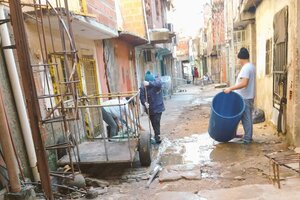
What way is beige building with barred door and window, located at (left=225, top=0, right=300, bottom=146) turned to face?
to the viewer's left

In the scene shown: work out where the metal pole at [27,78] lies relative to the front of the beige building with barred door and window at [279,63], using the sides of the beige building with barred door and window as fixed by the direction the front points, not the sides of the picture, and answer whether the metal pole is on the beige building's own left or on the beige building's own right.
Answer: on the beige building's own left

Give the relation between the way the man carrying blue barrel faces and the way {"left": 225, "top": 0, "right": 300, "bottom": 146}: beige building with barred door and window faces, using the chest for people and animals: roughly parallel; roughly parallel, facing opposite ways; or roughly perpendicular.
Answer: roughly parallel

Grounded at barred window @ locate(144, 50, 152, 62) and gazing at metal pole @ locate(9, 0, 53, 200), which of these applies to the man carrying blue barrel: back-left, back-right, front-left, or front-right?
front-left

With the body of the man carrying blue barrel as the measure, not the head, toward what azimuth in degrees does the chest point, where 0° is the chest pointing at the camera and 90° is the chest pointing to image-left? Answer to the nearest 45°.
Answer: approximately 90°

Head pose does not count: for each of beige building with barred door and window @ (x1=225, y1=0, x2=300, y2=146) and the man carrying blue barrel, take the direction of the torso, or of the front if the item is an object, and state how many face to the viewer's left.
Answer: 2

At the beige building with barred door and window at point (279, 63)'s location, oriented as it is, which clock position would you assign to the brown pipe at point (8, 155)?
The brown pipe is roughly at 10 o'clock from the beige building with barred door and window.

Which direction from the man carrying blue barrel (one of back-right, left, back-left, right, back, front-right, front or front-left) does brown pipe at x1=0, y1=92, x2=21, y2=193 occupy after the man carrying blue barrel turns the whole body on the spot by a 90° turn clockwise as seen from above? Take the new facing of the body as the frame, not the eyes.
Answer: back-left

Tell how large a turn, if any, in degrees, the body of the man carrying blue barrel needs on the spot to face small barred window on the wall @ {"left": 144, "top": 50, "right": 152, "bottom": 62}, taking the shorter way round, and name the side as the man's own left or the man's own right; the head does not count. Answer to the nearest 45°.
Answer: approximately 45° to the man's own right

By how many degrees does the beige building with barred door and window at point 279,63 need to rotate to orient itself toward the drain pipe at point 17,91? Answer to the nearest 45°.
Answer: approximately 45° to its left

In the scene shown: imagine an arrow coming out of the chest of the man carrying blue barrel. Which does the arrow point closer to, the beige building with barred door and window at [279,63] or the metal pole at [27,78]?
the metal pole

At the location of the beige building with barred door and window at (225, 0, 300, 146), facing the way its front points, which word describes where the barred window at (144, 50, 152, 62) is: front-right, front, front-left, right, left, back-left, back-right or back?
front-right
